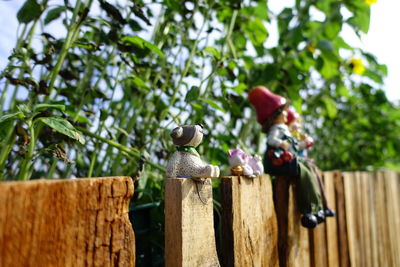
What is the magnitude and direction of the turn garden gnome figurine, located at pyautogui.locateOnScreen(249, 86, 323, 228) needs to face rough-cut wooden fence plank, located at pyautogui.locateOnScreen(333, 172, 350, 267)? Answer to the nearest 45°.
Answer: approximately 90° to its left

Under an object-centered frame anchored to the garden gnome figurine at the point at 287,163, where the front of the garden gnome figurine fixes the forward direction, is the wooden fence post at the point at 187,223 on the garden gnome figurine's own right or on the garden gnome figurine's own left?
on the garden gnome figurine's own right
